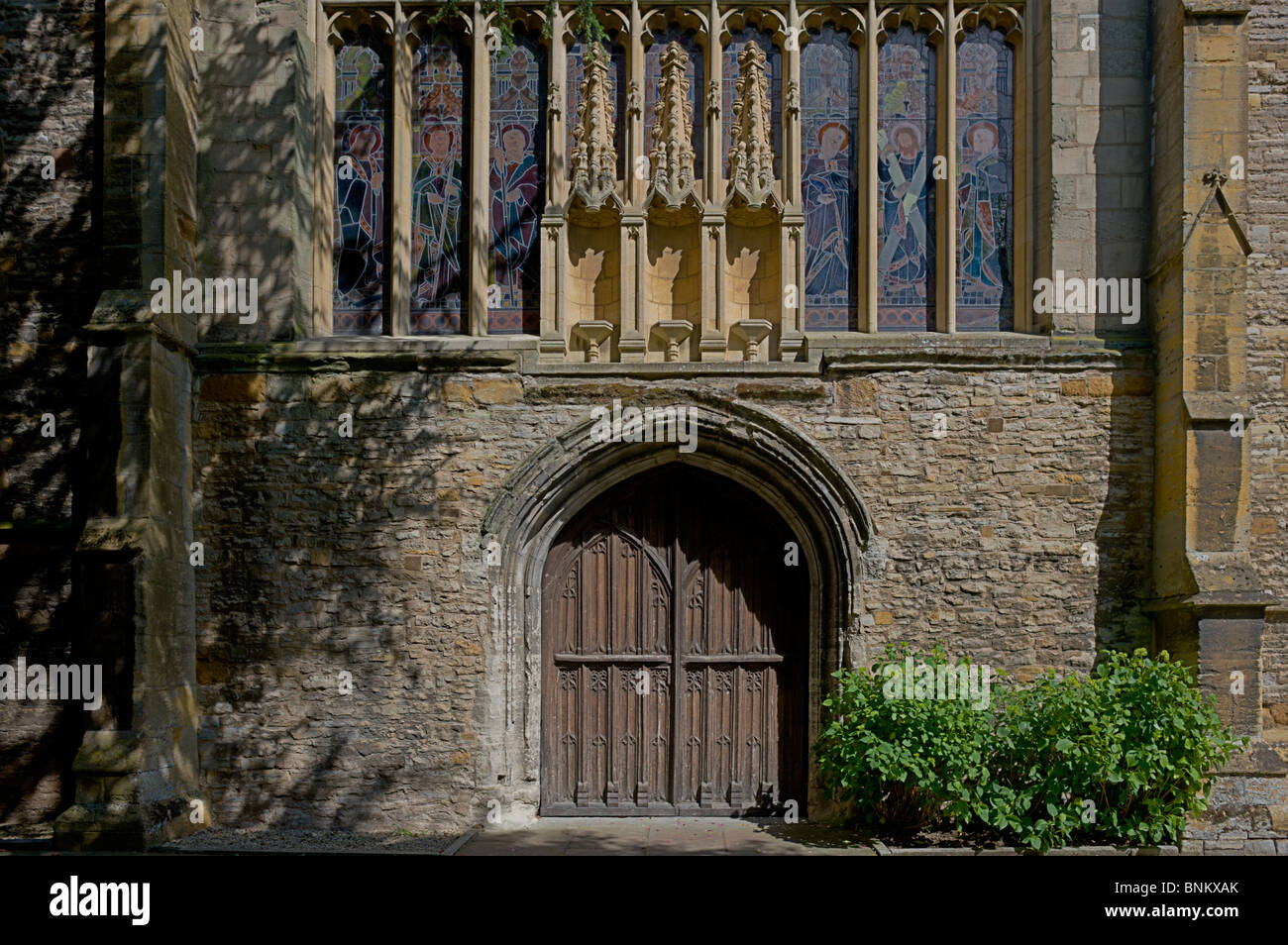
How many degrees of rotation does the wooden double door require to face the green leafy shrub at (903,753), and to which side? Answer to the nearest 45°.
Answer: approximately 45° to its left

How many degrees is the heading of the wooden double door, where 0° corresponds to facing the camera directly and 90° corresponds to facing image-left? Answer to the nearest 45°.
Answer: approximately 0°
